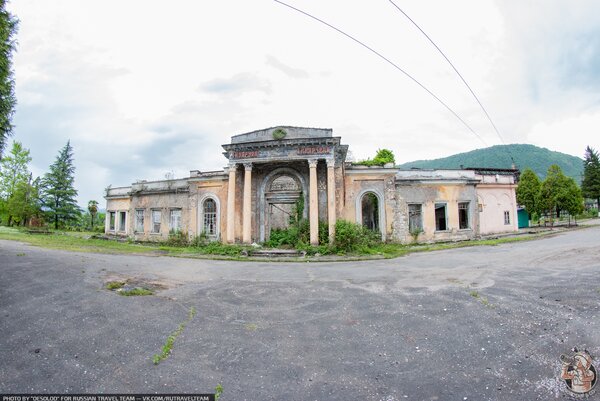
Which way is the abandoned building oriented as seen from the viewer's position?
toward the camera

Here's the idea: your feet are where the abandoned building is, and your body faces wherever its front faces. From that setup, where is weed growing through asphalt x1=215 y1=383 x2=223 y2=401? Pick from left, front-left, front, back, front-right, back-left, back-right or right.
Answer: front

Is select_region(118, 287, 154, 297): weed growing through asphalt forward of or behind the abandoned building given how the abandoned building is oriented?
forward

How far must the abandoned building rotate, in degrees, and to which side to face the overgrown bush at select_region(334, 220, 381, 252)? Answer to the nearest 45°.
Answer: approximately 45° to its left

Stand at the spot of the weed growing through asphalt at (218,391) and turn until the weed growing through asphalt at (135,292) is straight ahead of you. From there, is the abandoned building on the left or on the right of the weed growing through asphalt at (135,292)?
right

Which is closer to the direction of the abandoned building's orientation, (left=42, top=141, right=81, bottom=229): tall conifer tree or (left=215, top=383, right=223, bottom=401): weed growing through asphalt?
the weed growing through asphalt

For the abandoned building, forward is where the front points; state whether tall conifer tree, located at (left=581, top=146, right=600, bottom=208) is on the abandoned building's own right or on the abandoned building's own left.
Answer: on the abandoned building's own left

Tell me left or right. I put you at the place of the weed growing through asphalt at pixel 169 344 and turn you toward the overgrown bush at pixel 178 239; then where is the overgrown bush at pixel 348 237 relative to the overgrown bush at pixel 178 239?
right

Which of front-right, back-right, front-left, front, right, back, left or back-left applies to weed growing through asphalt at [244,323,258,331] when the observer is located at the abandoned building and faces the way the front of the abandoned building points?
front

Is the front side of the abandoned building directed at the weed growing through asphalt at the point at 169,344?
yes

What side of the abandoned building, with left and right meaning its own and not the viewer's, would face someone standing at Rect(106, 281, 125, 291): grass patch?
front
